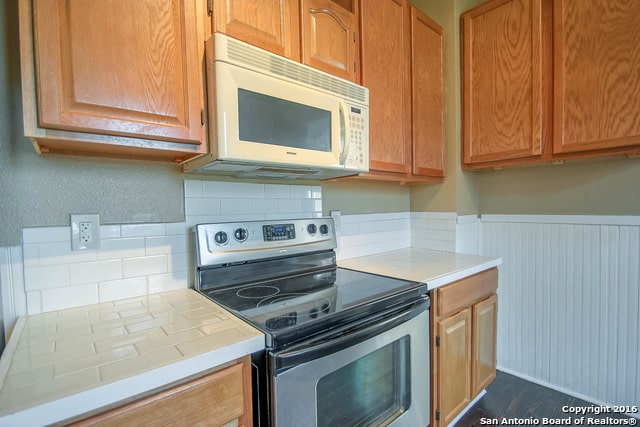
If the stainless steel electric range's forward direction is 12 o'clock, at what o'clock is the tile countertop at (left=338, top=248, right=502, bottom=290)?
The tile countertop is roughly at 9 o'clock from the stainless steel electric range.

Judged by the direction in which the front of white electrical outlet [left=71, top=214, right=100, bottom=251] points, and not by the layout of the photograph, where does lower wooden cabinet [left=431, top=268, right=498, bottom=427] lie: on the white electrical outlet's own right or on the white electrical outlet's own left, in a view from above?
on the white electrical outlet's own left

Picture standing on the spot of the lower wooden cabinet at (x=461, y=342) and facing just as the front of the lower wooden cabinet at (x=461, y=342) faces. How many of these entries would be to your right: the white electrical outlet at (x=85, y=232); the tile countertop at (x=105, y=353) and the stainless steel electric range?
3

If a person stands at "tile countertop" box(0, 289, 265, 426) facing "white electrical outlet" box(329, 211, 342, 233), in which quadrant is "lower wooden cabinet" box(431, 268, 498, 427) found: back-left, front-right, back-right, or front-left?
front-right

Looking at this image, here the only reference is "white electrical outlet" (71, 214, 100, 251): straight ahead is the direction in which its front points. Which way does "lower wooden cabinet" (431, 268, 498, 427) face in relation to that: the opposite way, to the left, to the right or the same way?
the same way

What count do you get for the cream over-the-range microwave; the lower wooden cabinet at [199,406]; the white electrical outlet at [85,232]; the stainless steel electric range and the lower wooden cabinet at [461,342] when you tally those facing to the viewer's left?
0

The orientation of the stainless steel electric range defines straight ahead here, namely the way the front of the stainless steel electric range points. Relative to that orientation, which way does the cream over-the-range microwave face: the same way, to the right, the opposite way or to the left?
the same way

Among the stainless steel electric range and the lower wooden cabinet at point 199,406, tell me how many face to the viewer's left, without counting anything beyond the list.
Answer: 0

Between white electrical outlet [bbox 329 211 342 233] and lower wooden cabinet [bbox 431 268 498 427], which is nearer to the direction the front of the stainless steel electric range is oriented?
the lower wooden cabinet

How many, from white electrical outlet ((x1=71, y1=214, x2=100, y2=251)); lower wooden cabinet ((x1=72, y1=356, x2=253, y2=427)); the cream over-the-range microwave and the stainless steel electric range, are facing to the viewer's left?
0

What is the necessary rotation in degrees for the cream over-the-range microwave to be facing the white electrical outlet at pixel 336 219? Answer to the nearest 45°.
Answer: approximately 90° to its left

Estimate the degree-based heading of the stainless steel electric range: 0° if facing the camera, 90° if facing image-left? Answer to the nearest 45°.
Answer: approximately 315°

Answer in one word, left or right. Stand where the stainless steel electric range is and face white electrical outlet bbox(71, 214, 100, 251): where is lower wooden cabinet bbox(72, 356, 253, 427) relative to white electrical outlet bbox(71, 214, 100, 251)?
left

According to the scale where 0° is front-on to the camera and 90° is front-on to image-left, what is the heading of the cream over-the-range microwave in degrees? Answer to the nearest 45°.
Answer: approximately 315°

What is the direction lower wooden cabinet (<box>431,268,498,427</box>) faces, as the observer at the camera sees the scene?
facing the viewer and to the right of the viewer

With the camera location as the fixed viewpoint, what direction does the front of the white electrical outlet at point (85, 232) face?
facing the viewer

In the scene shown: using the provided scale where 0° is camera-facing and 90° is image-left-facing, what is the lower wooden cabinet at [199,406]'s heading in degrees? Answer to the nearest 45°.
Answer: approximately 315°
